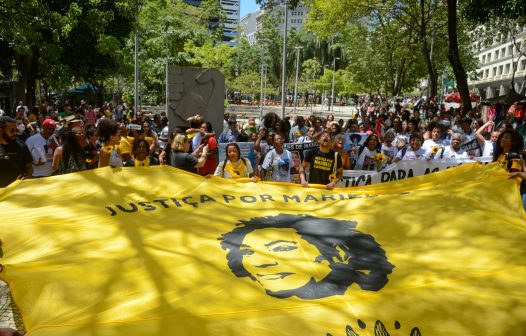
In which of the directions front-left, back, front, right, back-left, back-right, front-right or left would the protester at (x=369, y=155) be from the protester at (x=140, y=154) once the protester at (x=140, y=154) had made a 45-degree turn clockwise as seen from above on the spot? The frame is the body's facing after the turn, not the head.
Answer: back-left

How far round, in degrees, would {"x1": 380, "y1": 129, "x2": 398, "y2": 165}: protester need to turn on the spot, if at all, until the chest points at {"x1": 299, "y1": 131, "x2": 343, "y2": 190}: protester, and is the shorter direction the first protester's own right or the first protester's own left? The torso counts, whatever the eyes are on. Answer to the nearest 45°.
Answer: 0° — they already face them

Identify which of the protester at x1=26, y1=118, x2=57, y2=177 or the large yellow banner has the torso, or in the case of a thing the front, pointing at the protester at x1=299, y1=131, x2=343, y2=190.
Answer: the protester at x1=26, y1=118, x2=57, y2=177

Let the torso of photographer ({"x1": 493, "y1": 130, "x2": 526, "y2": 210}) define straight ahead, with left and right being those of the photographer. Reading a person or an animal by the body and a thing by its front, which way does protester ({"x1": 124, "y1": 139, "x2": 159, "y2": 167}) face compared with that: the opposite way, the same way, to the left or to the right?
to the left

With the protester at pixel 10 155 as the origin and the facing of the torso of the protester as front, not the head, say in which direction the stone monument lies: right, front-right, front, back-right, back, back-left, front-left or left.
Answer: left

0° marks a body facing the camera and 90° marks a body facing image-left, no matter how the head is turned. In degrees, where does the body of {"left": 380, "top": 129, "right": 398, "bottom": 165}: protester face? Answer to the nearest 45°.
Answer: approximately 0°

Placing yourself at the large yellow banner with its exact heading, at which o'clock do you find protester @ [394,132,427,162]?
The protester is roughly at 7 o'clock from the large yellow banner.

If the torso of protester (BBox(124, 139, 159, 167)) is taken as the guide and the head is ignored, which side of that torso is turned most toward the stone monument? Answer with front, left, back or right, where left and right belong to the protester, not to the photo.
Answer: back

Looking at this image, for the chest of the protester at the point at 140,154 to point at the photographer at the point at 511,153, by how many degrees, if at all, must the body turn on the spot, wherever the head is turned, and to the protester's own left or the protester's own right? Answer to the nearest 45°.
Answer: approximately 90° to the protester's own left

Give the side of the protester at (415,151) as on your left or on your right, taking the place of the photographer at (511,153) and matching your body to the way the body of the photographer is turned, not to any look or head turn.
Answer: on your right

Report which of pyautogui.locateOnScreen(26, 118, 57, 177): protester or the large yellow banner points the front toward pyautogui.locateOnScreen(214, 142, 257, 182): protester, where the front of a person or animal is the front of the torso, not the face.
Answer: pyautogui.locateOnScreen(26, 118, 57, 177): protester

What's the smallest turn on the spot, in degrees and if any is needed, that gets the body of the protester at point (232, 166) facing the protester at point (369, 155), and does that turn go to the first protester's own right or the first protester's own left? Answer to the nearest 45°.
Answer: approximately 135° to the first protester's own left
